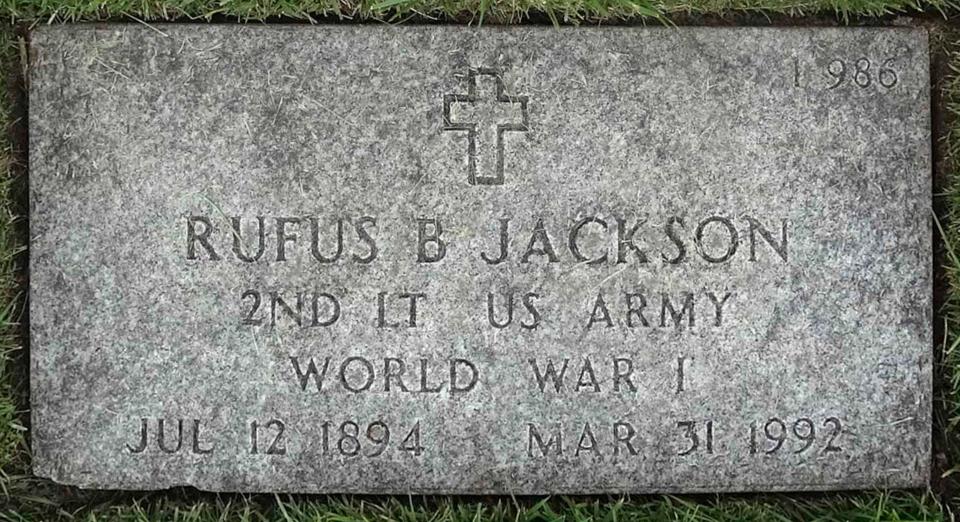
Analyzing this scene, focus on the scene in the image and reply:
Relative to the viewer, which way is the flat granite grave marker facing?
toward the camera
